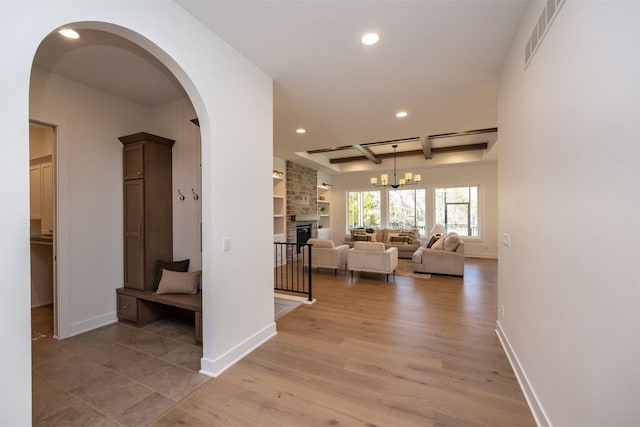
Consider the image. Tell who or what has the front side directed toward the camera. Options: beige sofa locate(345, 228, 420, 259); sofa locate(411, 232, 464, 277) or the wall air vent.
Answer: the beige sofa

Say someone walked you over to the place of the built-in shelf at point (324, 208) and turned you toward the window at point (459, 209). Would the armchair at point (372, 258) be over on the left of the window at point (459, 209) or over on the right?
right

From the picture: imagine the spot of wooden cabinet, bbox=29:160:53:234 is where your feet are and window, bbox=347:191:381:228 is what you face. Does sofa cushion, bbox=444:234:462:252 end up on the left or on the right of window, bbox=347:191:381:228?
right

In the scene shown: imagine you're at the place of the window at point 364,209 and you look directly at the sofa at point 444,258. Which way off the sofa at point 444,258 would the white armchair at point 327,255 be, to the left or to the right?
right

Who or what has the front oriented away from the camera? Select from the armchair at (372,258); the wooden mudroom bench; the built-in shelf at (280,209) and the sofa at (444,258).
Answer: the armchair at (372,258)

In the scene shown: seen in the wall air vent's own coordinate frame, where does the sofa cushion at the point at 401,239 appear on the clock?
The sofa cushion is roughly at 2 o'clock from the wall air vent.

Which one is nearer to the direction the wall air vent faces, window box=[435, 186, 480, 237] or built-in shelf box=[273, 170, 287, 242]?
the built-in shelf

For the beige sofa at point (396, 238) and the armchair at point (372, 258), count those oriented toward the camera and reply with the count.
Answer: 1

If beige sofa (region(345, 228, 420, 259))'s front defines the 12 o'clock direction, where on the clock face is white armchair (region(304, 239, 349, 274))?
white armchair (region(304, 239, 349, 274)) is roughly at 1 o'clock from beige sofa (region(345, 228, 420, 259)).

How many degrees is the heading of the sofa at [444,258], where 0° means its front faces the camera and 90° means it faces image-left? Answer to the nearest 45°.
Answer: approximately 90°

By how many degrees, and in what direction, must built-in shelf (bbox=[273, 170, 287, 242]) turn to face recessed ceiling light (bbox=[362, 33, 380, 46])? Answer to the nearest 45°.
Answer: approximately 45° to its right

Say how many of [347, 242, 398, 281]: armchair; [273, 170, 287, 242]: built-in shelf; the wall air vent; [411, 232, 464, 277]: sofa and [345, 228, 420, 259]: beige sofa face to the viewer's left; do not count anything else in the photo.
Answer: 2

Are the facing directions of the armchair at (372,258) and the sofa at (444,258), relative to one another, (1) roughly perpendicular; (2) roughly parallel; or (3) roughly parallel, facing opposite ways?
roughly perpendicular

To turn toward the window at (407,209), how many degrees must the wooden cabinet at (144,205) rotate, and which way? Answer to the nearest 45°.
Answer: approximately 135° to its left

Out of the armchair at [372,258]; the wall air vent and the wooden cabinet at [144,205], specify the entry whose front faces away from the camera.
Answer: the armchair

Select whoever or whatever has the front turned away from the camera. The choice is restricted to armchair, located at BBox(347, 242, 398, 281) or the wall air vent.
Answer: the armchair
